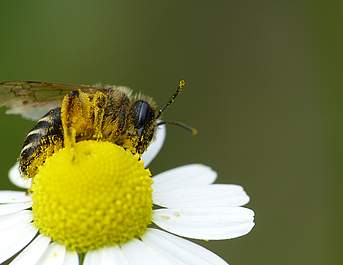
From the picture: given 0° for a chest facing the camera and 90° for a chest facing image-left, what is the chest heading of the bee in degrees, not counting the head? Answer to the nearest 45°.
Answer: approximately 270°
